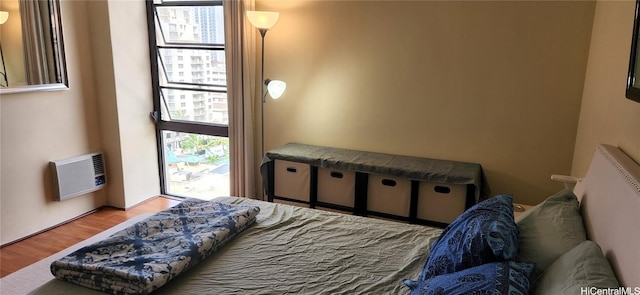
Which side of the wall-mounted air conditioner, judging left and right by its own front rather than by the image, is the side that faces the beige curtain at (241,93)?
front

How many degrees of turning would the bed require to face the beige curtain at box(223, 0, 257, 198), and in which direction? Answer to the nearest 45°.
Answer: approximately 45° to its right

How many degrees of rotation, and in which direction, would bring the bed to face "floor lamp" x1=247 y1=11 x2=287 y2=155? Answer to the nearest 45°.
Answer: approximately 45° to its right

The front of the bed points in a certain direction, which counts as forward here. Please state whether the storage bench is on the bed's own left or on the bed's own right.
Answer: on the bed's own right

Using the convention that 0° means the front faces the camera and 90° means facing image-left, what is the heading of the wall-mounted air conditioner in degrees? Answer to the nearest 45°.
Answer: approximately 315°

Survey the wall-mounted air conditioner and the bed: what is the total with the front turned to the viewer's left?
1

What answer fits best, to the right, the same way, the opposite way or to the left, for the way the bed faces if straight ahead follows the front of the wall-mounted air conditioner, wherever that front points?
the opposite way

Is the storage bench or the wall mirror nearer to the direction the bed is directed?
the wall mirror

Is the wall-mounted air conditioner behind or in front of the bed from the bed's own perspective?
in front

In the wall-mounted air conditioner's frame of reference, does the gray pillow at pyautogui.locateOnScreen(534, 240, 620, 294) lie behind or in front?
in front

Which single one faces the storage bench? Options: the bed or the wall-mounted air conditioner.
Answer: the wall-mounted air conditioner

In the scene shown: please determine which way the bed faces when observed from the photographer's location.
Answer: facing to the left of the viewer
